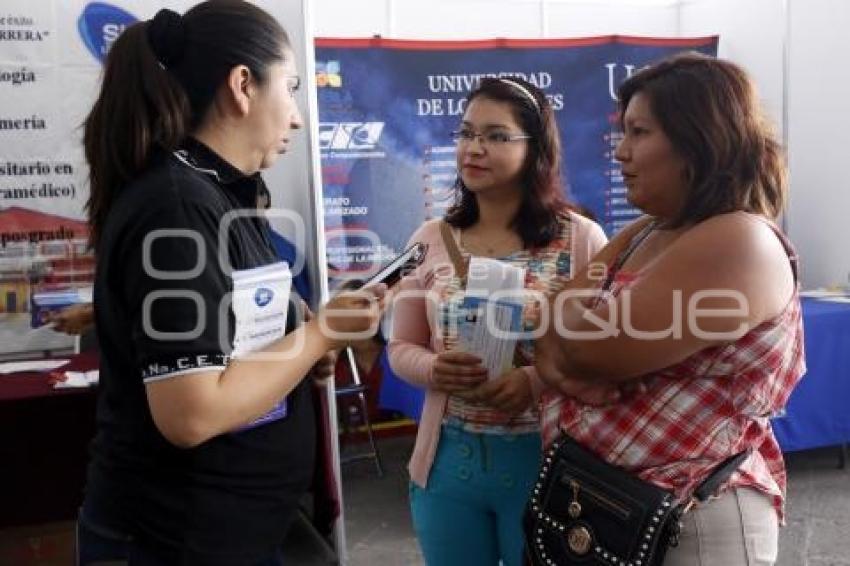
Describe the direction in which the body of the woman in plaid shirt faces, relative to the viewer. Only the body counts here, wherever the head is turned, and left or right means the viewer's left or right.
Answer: facing to the left of the viewer

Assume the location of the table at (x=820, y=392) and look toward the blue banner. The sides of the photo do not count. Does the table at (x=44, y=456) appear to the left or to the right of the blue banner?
left

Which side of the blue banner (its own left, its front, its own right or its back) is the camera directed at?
front

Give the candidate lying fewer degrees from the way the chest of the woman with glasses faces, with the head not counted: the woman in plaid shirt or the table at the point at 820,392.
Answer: the woman in plaid shirt

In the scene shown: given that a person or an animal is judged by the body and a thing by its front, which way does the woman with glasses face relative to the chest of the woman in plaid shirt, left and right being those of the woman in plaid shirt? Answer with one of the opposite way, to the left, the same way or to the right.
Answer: to the left

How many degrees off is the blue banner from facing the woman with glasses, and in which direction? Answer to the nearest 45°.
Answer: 0° — it already faces them

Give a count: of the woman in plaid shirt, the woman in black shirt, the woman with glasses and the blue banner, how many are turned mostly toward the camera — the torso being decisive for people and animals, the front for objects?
2

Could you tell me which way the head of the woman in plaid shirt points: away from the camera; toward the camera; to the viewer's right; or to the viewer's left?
to the viewer's left

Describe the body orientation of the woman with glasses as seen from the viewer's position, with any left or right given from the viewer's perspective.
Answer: facing the viewer

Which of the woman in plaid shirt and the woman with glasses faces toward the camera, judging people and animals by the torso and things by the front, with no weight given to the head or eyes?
the woman with glasses

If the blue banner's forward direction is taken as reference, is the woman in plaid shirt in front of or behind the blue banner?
in front

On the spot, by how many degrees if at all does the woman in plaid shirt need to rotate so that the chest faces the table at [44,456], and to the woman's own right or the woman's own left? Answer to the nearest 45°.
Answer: approximately 45° to the woman's own right

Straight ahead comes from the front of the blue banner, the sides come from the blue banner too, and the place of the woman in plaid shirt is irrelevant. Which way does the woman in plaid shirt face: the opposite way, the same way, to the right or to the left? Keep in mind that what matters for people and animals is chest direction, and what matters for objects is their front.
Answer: to the right

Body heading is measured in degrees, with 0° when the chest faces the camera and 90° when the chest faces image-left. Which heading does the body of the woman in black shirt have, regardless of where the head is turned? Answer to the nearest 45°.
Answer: approximately 270°

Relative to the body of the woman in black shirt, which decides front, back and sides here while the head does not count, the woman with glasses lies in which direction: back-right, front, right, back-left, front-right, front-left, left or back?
front-left

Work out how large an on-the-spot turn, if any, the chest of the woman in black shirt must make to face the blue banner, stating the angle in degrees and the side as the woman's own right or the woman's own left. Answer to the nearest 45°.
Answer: approximately 90° to the woman's own left
